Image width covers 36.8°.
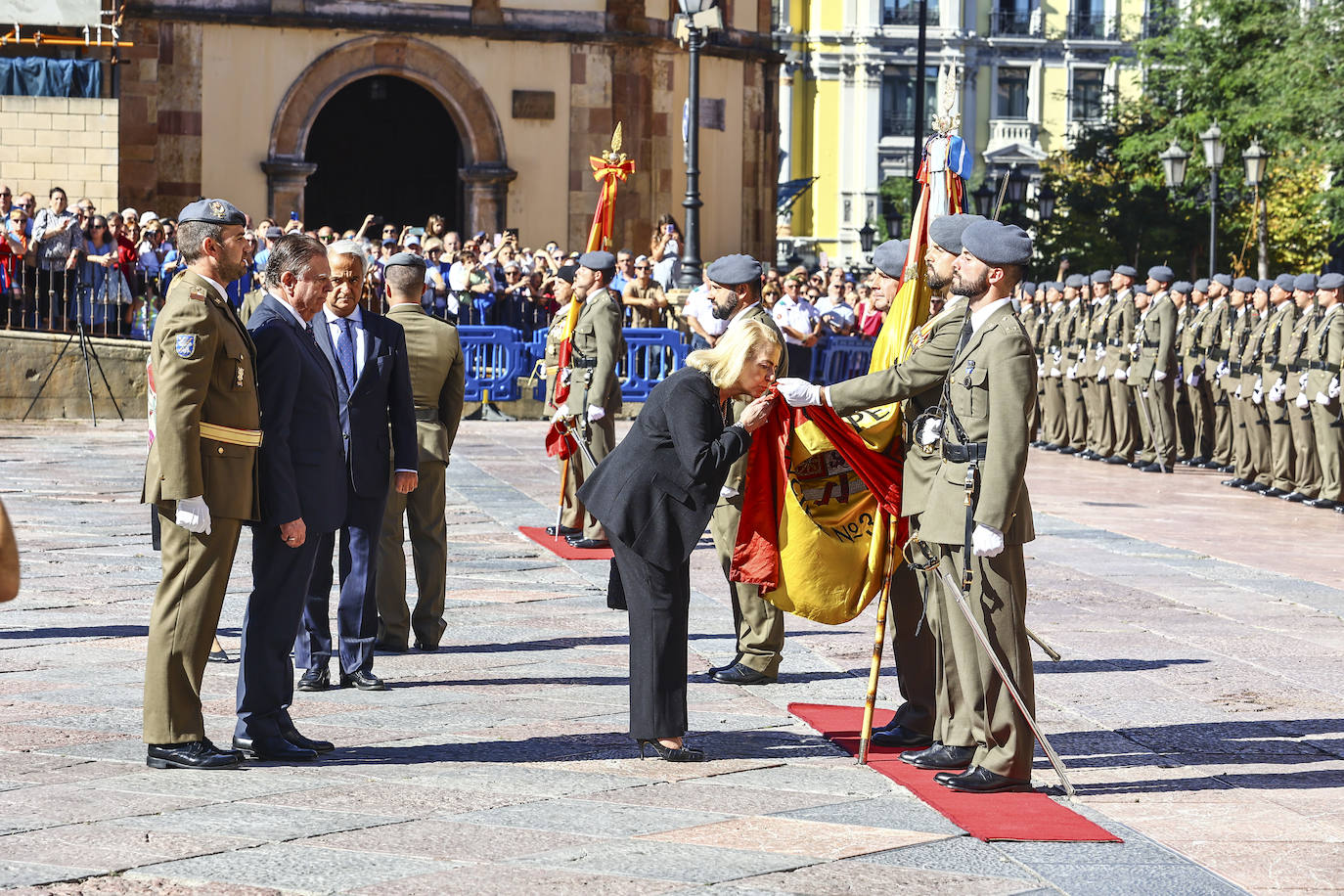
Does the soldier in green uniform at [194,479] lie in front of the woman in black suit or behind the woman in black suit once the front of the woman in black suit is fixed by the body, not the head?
behind

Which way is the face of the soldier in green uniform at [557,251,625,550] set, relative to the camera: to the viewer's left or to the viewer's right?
to the viewer's left

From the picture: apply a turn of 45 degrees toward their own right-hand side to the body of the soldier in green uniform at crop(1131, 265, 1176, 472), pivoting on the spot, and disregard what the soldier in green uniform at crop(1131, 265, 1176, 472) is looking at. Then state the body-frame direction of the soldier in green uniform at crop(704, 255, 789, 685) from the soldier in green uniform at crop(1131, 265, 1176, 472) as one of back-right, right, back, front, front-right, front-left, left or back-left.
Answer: left

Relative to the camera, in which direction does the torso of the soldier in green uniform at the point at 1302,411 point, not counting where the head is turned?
to the viewer's left

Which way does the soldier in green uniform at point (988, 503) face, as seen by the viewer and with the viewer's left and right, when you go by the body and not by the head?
facing to the left of the viewer

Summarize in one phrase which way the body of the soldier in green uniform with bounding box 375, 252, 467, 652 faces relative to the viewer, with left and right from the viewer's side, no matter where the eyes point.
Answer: facing away from the viewer

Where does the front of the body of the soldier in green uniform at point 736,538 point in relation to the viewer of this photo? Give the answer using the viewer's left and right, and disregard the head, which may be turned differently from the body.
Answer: facing to the left of the viewer

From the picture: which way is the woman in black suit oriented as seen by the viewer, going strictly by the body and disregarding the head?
to the viewer's right

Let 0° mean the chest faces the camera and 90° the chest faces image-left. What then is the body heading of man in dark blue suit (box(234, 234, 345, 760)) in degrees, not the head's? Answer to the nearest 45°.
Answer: approximately 270°

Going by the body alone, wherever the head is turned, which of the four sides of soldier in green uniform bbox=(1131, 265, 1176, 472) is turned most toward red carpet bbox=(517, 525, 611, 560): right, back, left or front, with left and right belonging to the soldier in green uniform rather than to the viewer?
front

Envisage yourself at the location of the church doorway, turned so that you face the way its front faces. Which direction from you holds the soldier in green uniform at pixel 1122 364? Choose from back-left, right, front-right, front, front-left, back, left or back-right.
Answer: front-left

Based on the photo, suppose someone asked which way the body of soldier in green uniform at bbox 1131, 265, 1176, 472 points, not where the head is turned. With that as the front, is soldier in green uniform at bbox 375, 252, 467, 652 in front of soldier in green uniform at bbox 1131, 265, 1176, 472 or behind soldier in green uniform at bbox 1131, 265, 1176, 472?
in front

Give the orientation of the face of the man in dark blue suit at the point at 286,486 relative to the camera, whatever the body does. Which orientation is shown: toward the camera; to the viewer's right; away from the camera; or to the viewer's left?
to the viewer's right

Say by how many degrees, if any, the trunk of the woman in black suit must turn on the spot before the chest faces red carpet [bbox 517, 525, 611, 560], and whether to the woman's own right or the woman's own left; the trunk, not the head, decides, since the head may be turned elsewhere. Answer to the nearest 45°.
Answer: approximately 90° to the woman's own left

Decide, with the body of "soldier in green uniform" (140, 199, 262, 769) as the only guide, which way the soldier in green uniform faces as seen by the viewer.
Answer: to the viewer's right
